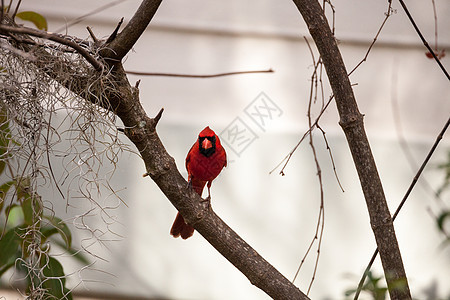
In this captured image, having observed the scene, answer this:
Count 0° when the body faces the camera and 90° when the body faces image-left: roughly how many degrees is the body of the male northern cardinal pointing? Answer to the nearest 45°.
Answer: approximately 0°
